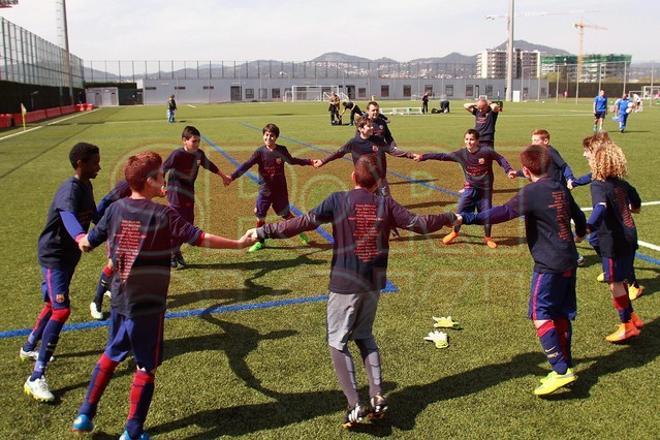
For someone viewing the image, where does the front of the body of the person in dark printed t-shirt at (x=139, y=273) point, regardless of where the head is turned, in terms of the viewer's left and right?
facing away from the viewer and to the right of the viewer

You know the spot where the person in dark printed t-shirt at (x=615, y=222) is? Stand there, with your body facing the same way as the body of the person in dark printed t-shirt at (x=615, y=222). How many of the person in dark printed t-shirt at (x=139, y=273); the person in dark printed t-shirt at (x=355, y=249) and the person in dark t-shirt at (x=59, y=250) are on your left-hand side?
3

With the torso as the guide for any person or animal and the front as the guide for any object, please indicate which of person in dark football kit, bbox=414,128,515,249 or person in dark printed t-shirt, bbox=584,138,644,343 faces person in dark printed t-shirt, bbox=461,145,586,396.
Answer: person in dark football kit, bbox=414,128,515,249

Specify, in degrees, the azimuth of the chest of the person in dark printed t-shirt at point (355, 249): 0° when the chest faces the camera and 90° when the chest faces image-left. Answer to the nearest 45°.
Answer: approximately 180°

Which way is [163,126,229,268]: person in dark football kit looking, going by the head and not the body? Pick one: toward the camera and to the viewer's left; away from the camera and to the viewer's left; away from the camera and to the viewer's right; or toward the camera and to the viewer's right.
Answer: toward the camera and to the viewer's right

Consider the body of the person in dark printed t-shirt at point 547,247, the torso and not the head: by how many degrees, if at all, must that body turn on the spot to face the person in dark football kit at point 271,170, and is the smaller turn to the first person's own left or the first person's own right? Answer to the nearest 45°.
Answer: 0° — they already face them

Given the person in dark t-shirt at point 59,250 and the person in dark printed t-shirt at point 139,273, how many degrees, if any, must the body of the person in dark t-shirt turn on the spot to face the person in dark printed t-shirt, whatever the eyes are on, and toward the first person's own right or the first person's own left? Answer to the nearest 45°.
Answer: approximately 90° to the first person's own right

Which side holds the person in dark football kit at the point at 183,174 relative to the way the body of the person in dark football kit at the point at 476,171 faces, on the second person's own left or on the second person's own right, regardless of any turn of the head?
on the second person's own right

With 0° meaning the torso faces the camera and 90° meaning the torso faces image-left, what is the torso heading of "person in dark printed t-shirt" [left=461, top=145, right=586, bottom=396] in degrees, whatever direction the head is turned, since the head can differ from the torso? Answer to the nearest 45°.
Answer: approximately 135°

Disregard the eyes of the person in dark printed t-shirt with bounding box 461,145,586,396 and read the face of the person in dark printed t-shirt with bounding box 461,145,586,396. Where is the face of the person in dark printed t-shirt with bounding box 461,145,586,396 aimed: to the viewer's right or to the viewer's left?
to the viewer's left

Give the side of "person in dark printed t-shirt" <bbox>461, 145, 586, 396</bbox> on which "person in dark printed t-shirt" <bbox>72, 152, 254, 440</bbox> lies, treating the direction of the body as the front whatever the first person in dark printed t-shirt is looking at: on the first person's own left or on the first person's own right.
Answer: on the first person's own left

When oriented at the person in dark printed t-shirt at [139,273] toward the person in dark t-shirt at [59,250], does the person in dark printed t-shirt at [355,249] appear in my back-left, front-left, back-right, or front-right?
back-right

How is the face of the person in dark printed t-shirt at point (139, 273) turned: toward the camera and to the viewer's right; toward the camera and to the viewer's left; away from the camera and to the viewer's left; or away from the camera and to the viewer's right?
away from the camera and to the viewer's right

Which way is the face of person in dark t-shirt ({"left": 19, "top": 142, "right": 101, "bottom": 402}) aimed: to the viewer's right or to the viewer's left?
to the viewer's right

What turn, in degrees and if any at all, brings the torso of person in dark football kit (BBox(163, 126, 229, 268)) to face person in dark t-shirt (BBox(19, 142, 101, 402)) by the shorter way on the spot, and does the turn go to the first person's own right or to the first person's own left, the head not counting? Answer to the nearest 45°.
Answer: approximately 45° to the first person's own right

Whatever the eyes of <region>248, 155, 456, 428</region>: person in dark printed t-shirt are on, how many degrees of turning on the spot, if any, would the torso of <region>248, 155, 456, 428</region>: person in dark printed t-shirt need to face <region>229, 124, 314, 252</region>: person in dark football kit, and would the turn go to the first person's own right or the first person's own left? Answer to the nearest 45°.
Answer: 0° — they already face them
